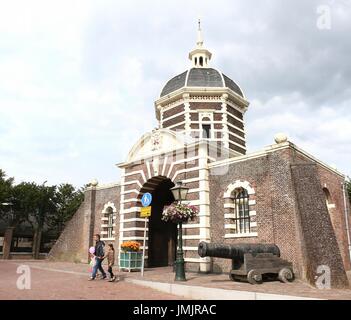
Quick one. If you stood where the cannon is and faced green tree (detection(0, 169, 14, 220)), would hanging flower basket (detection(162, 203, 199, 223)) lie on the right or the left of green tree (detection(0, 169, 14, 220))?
left

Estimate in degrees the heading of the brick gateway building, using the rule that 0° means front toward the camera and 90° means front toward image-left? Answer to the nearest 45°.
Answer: approximately 45°

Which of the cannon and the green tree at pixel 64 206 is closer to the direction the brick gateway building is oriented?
the cannon

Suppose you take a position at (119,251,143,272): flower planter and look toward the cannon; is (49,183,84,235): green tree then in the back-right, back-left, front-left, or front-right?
back-left

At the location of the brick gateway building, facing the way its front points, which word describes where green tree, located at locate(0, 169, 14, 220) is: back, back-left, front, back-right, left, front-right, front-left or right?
right

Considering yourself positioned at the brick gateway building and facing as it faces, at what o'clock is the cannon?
The cannon is roughly at 10 o'clock from the brick gateway building.

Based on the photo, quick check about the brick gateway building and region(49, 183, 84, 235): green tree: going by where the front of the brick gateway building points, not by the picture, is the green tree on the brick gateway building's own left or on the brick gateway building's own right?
on the brick gateway building's own right
